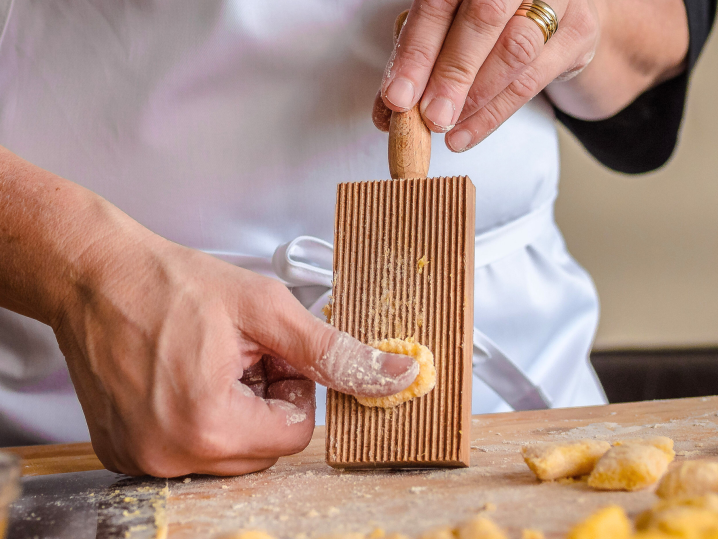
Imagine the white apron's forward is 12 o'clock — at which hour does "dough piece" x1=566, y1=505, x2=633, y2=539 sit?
The dough piece is roughly at 11 o'clock from the white apron.

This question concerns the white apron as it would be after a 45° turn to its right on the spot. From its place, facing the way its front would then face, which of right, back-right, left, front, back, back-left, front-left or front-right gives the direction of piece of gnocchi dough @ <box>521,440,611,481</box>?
left

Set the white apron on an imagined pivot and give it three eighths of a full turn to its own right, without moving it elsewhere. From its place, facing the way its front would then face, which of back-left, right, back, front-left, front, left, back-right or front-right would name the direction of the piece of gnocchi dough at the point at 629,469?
back

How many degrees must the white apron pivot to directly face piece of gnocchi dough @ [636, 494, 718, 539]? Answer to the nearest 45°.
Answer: approximately 45° to its left

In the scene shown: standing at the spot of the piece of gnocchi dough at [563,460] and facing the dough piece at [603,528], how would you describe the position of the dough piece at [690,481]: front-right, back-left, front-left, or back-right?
front-left

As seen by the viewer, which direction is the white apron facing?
toward the camera
